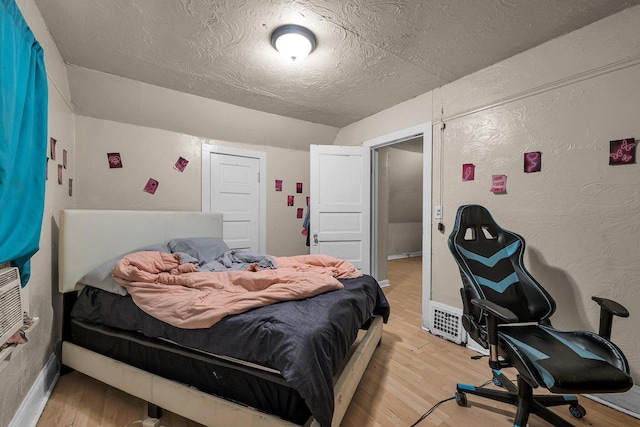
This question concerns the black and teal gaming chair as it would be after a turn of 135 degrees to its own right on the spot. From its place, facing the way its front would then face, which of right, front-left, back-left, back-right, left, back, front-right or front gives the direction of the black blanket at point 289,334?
front-left

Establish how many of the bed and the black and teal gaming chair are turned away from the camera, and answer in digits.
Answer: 0

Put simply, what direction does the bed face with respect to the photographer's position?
facing the viewer and to the right of the viewer

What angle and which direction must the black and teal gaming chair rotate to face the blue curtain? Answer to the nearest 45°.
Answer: approximately 90° to its right

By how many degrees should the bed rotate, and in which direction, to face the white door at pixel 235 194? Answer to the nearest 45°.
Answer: approximately 135° to its left

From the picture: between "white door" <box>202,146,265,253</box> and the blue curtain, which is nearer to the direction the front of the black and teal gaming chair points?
the blue curtain

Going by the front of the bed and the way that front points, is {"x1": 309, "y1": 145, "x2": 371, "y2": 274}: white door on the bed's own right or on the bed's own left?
on the bed's own left

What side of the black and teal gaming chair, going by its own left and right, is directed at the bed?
right

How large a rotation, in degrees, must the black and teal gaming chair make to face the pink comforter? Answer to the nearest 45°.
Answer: approximately 90° to its right

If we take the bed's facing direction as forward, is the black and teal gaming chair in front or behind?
in front

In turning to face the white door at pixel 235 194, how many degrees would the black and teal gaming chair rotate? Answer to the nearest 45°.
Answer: approximately 135° to its right

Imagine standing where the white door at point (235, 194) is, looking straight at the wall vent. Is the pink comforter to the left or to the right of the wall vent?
right
